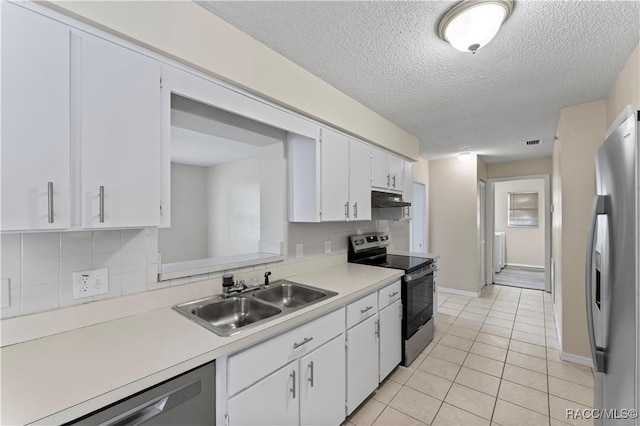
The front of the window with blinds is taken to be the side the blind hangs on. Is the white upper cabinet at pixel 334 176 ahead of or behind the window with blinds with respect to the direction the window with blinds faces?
ahead

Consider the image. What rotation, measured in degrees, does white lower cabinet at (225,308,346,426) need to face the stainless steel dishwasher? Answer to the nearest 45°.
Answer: approximately 90° to its right

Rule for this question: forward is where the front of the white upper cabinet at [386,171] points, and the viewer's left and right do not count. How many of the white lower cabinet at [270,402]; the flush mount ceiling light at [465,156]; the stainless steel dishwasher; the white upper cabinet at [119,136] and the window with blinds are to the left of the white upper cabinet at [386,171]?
2

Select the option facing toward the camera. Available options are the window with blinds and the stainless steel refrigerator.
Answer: the window with blinds

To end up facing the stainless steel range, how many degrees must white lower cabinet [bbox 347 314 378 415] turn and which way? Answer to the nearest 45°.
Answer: approximately 90° to its left

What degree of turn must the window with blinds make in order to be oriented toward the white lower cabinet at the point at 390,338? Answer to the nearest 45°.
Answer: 0° — it already faces it

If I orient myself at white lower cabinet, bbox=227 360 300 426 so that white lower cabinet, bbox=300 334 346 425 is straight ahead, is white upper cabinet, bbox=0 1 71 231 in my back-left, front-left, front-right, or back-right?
back-left

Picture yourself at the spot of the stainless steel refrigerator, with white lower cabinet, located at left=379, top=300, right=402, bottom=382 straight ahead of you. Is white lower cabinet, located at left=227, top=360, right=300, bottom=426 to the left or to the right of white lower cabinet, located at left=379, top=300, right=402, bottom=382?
left

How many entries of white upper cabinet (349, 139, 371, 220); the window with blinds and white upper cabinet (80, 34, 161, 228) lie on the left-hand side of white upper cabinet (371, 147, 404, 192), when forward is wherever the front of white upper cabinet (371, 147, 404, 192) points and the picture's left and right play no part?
1

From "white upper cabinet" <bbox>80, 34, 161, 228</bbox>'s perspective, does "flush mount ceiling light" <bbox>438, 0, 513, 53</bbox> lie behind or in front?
in front

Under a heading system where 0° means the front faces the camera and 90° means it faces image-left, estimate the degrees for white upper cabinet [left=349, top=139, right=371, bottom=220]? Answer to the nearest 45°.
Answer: approximately 315°

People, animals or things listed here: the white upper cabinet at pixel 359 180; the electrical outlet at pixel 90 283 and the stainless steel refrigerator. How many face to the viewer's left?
1

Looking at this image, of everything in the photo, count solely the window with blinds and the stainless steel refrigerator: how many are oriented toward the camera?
1

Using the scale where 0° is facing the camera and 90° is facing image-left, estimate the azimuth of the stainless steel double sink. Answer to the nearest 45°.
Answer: approximately 315°

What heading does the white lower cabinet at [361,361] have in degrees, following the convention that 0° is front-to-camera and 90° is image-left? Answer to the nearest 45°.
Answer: approximately 315°

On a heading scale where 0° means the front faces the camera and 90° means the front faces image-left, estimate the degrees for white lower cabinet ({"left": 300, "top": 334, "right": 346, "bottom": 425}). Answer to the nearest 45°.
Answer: approximately 315°

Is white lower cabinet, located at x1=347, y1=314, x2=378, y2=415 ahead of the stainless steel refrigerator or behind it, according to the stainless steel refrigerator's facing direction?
ahead
